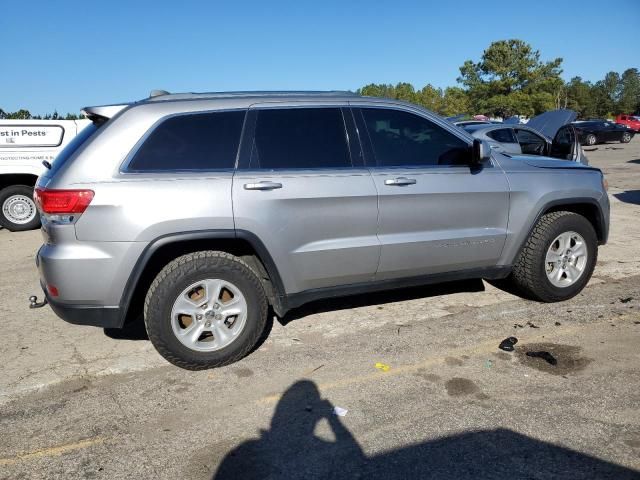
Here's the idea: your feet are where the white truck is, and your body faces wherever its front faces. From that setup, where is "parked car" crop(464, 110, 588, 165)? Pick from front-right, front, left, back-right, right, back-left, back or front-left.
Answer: back

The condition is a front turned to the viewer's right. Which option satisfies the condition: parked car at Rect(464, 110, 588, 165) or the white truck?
the parked car

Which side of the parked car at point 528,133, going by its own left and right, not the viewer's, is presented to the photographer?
right

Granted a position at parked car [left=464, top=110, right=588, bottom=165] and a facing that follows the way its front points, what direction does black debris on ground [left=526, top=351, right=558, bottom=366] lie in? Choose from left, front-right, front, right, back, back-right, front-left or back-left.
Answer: right

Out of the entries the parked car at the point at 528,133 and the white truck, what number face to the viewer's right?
1

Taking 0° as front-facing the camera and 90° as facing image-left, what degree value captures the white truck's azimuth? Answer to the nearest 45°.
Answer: approximately 90°

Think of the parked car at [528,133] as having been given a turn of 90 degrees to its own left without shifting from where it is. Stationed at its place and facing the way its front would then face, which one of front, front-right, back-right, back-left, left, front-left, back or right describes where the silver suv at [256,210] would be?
back
